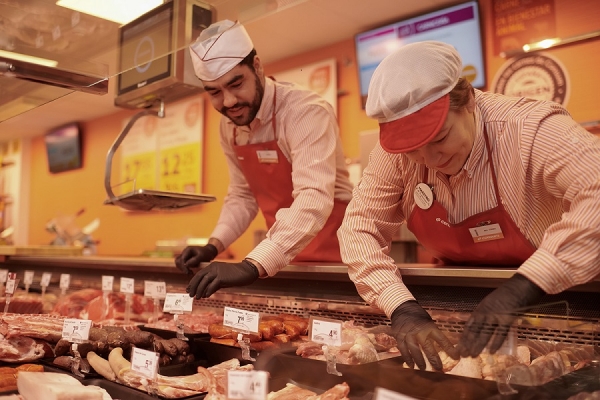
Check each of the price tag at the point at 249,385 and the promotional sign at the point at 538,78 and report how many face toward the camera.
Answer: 2

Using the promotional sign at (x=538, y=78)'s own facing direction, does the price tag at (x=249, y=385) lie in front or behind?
in front

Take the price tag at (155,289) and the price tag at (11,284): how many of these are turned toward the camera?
2

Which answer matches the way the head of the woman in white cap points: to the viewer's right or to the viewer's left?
to the viewer's left

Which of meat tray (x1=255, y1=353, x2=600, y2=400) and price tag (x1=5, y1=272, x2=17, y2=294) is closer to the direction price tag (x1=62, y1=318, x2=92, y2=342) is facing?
the meat tray

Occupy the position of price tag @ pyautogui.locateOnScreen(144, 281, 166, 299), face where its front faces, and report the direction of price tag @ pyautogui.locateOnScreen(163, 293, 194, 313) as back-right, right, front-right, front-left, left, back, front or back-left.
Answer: front

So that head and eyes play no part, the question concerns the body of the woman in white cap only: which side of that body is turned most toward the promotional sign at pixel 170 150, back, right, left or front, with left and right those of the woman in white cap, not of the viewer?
right

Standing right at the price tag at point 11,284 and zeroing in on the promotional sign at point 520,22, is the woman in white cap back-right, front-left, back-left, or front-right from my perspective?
front-right

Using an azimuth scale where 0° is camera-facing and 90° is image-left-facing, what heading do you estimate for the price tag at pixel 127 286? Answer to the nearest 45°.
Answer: approximately 0°

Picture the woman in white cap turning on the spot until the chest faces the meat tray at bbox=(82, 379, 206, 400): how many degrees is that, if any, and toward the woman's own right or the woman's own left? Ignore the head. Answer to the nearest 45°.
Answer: approximately 45° to the woman's own right

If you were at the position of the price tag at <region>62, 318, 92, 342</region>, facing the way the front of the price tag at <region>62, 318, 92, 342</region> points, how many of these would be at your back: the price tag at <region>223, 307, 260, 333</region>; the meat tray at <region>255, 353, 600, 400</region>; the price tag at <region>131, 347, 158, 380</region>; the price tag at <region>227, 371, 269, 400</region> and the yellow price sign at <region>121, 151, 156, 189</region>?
1

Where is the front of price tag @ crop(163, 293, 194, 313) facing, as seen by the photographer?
facing the viewer

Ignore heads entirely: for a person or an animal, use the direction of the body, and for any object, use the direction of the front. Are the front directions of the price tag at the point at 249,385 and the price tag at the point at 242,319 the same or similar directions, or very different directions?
same or similar directions

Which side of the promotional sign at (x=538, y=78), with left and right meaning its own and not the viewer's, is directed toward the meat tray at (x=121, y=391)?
front

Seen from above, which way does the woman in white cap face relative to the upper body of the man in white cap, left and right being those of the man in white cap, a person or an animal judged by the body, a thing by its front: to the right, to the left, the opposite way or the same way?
the same way

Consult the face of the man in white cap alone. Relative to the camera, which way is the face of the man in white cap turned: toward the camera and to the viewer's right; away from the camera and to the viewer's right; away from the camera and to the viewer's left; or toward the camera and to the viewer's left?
toward the camera and to the viewer's left

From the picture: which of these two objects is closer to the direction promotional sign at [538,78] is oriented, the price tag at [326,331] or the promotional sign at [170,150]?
the price tag

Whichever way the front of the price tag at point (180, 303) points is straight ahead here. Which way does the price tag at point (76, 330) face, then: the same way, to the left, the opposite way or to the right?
the same way

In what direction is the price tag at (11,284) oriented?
toward the camera

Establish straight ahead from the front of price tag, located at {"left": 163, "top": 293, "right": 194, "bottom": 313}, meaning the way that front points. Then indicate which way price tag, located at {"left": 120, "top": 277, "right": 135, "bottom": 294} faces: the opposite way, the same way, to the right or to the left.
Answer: the same way

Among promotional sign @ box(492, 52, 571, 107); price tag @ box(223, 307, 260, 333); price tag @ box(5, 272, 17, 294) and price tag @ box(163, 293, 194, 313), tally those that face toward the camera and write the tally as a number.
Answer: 4

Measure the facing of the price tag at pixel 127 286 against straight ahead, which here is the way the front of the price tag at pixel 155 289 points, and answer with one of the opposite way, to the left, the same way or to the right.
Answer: the same way
